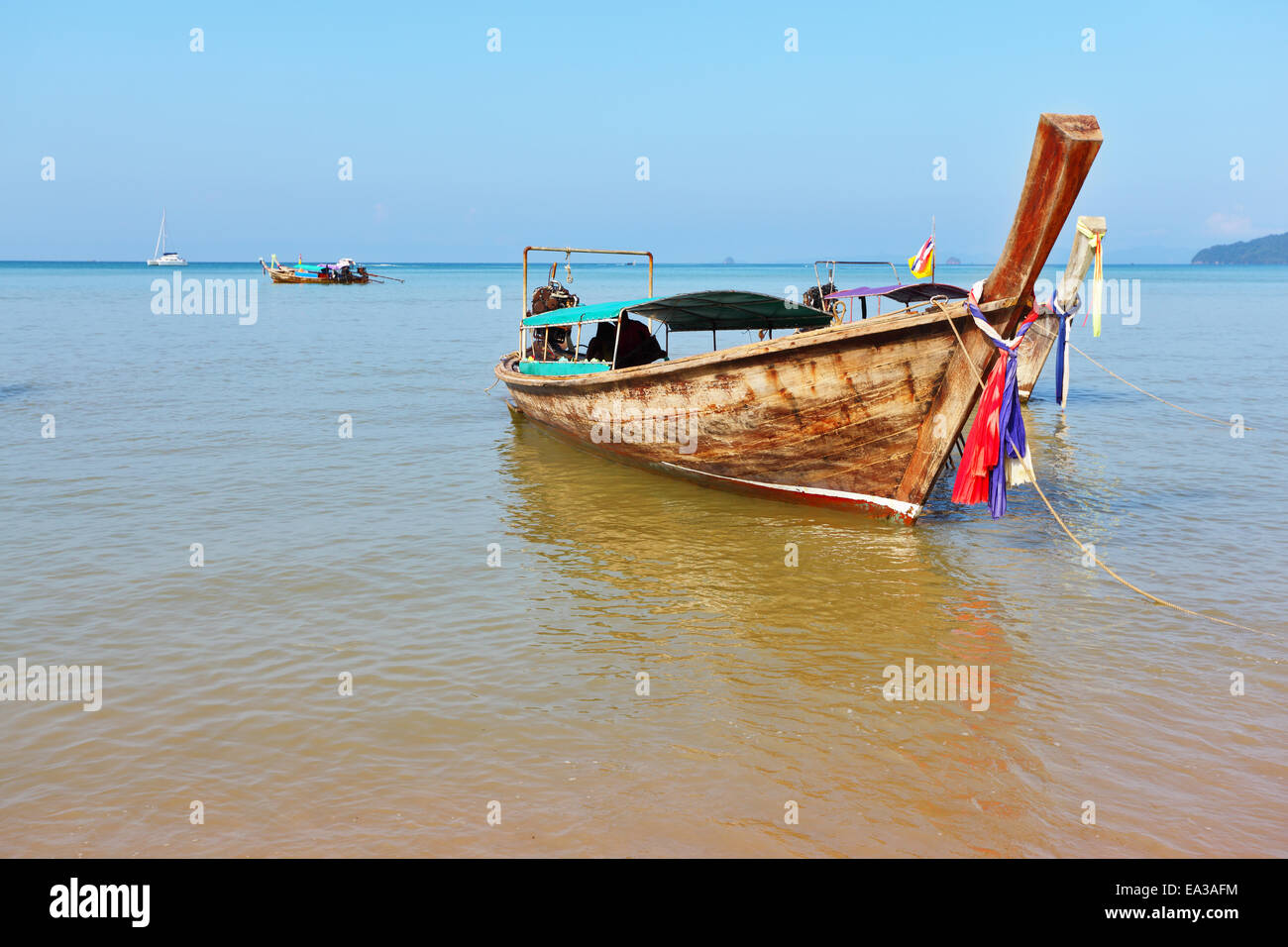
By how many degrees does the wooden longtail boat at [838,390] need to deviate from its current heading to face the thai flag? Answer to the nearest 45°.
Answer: approximately 135° to its left

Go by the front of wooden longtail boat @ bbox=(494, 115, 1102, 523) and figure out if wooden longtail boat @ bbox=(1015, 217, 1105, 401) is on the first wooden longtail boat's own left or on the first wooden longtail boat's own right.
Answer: on the first wooden longtail boat's own left
